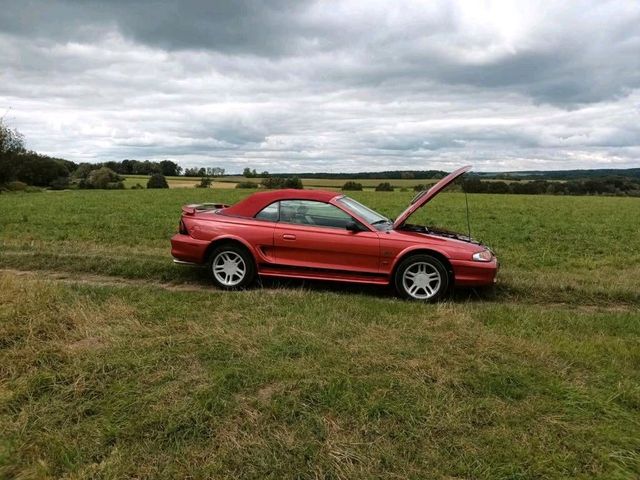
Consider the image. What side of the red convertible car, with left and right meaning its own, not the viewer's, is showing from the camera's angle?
right

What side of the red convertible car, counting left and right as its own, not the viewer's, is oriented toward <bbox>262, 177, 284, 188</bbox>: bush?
left

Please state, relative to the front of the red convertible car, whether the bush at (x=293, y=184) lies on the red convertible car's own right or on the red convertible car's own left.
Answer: on the red convertible car's own left

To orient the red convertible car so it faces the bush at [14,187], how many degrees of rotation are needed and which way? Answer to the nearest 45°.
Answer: approximately 135° to its left
